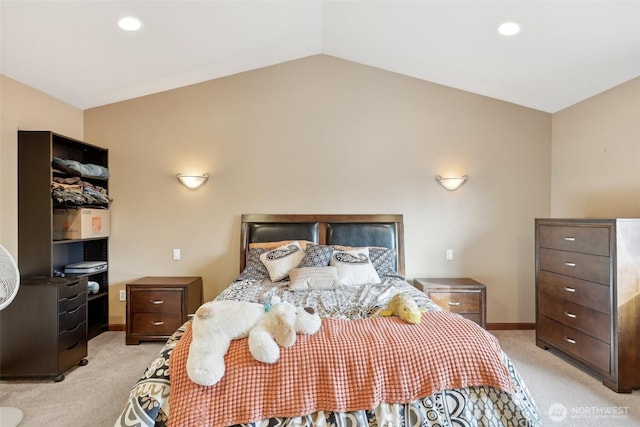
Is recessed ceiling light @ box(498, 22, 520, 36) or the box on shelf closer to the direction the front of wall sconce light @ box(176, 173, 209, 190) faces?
the recessed ceiling light

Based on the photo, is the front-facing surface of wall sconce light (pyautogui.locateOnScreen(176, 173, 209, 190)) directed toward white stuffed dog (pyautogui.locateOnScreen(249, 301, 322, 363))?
yes

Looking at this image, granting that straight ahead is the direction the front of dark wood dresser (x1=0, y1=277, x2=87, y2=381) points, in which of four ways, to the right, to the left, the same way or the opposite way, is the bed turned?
to the right

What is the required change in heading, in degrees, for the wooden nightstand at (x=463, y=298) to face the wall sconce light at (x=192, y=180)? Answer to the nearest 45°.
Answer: approximately 90° to its right

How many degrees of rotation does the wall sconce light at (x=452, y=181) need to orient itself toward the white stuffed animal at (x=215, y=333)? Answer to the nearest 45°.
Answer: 0° — it already faces it
